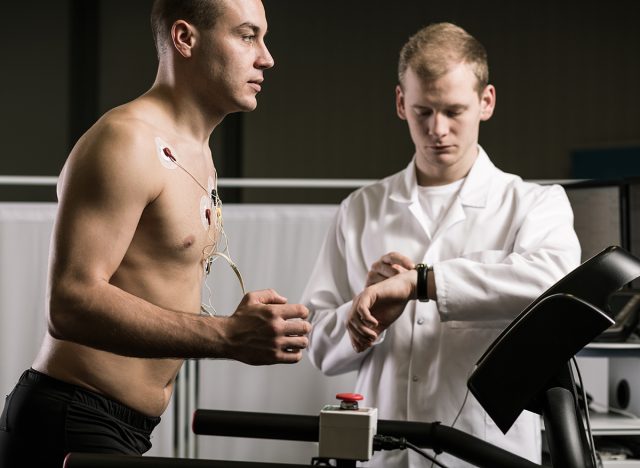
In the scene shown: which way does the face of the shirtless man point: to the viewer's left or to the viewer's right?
to the viewer's right

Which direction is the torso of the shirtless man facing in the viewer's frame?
to the viewer's right

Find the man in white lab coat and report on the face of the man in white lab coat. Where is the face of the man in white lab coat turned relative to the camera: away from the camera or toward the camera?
toward the camera

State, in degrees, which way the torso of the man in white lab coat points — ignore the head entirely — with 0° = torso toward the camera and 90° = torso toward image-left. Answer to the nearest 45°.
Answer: approximately 0°

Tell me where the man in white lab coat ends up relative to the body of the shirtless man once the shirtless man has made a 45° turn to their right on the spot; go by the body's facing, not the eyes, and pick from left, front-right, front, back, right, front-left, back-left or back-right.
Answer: left
